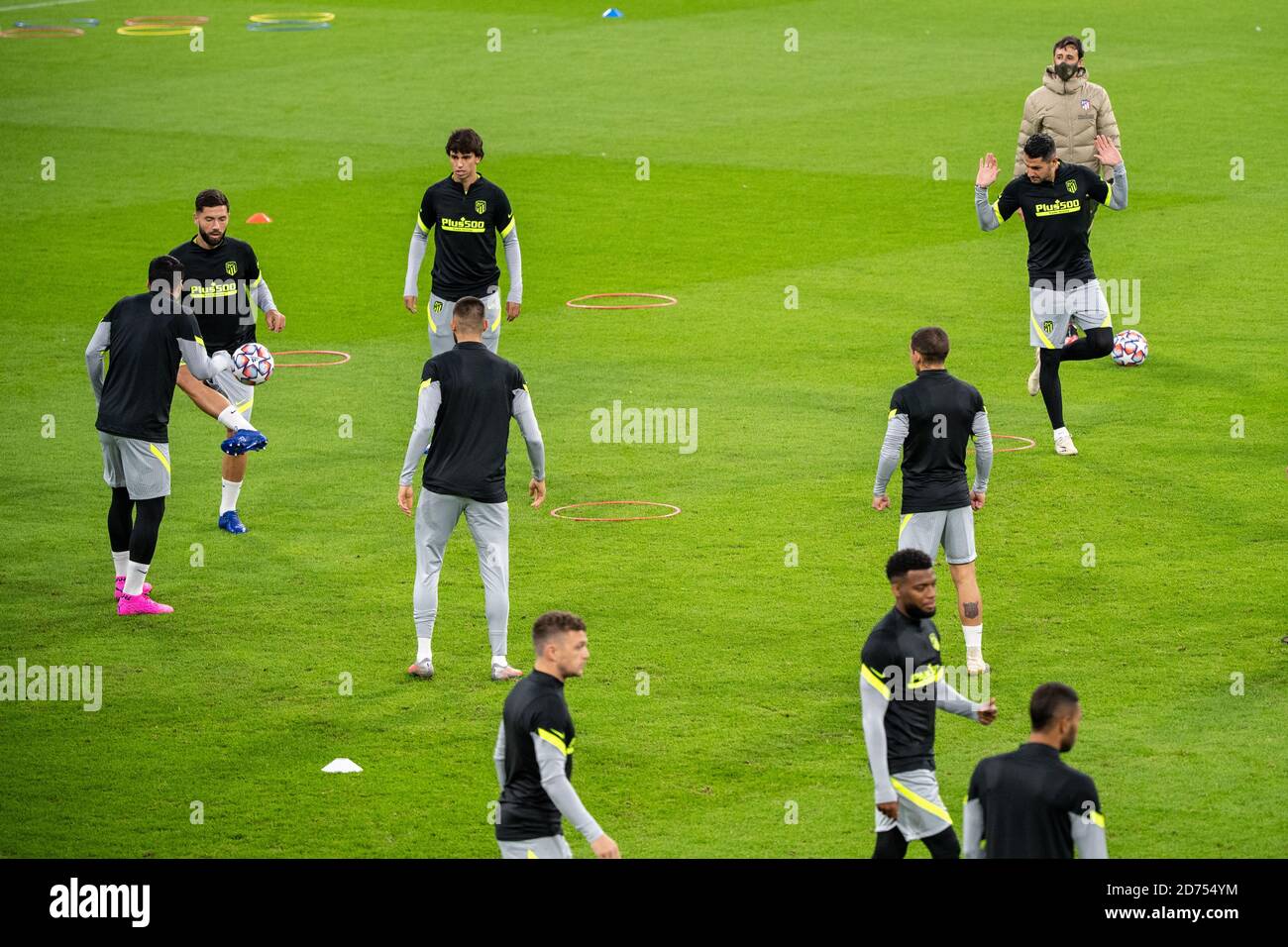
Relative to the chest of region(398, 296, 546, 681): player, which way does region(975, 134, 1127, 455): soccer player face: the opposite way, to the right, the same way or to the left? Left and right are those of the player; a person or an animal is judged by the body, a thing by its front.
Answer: the opposite way

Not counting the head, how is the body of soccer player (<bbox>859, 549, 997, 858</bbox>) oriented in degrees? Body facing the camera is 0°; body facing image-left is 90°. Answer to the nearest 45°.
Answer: approximately 315°

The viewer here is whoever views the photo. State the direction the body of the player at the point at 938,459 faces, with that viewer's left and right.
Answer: facing away from the viewer

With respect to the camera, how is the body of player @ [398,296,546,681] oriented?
away from the camera

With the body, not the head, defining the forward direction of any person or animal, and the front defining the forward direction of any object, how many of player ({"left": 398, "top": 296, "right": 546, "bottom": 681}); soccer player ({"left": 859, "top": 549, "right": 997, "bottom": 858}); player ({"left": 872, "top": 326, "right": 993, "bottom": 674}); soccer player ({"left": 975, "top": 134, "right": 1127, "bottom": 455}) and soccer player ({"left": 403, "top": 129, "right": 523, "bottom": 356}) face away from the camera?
2

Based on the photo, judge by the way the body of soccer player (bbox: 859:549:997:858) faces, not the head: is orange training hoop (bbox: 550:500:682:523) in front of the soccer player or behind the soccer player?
behind

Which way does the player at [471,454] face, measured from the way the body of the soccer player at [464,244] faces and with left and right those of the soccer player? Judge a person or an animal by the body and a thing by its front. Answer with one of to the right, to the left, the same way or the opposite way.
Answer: the opposite way

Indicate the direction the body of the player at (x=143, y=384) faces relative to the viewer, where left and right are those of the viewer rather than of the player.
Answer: facing away from the viewer and to the right of the viewer

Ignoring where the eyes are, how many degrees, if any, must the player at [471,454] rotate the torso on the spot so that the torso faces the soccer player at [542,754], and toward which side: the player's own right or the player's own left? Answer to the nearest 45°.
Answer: approximately 180°

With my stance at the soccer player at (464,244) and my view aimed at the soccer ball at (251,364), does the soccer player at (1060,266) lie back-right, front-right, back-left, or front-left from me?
back-left

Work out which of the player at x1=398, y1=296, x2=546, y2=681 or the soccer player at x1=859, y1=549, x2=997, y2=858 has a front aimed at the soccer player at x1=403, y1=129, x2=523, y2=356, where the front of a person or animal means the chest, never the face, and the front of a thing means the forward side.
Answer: the player

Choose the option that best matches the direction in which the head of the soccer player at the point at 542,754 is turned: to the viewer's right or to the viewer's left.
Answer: to the viewer's right

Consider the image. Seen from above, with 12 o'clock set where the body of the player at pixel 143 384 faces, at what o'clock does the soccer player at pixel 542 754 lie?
The soccer player is roughly at 4 o'clock from the player.

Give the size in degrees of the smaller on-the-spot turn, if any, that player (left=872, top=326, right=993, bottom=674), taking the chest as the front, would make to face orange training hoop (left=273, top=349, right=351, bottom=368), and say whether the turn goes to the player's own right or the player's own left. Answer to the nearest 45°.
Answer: approximately 45° to the player's own left

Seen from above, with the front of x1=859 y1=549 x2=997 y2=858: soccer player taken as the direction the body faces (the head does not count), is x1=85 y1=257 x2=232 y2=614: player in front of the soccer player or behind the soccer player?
behind
